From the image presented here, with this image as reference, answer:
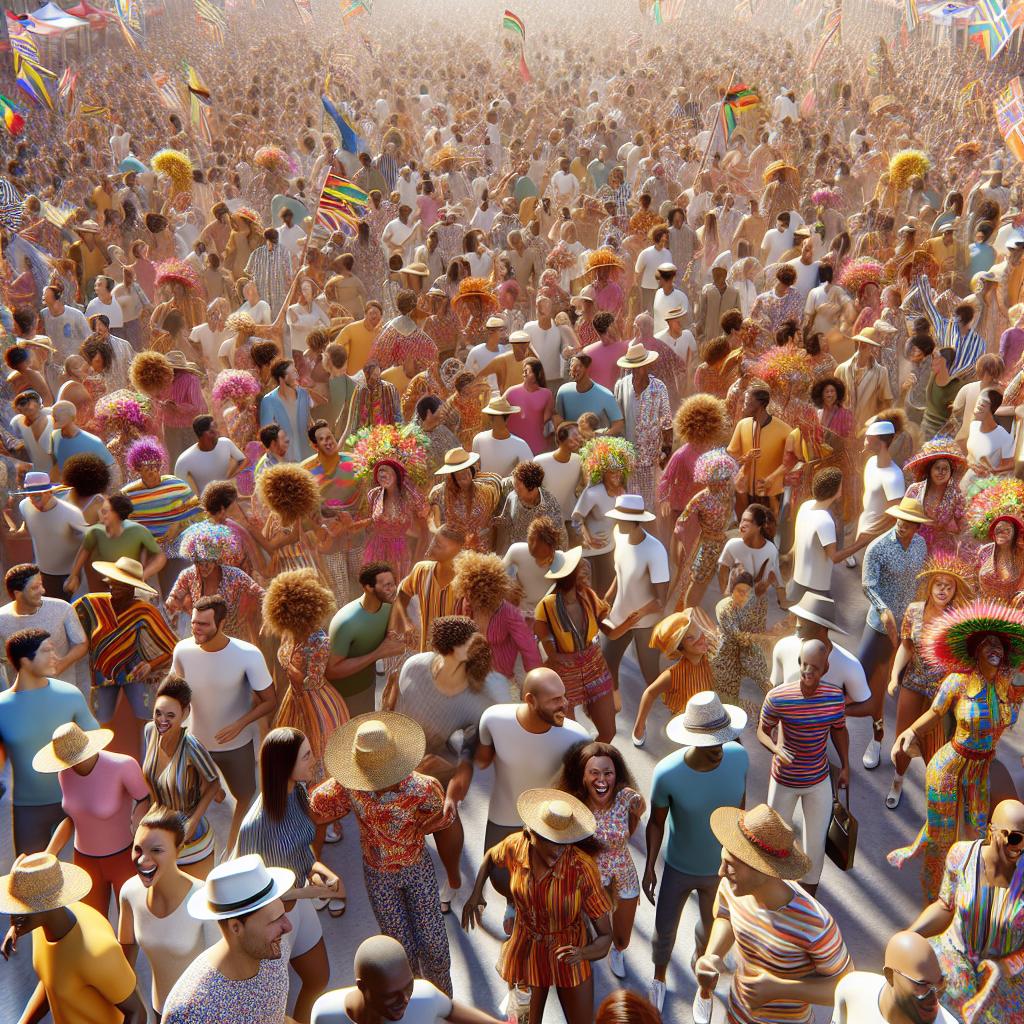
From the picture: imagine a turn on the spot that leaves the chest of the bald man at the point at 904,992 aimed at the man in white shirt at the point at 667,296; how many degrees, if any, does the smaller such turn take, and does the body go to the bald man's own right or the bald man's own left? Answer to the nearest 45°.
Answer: approximately 180°

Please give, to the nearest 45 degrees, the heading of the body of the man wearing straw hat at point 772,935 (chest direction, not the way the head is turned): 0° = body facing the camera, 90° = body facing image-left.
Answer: approximately 45°

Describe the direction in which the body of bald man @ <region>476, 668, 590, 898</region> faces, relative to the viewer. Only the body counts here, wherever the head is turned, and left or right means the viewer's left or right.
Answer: facing the viewer and to the right of the viewer

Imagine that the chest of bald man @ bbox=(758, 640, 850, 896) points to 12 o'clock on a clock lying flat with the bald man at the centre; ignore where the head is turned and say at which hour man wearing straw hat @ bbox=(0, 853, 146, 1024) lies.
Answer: The man wearing straw hat is roughly at 1 o'clock from the bald man.

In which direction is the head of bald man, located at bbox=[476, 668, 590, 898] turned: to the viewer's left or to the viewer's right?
to the viewer's right

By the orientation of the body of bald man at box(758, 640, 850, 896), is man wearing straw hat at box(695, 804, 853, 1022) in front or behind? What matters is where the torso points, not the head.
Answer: in front

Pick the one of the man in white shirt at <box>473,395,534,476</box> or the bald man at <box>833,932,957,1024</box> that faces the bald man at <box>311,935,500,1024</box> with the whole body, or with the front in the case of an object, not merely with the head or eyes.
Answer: the man in white shirt

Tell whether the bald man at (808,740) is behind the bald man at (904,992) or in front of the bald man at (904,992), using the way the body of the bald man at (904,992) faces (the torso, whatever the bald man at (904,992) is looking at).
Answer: behind

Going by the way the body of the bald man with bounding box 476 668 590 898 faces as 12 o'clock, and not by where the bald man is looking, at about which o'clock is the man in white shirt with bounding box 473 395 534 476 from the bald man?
The man in white shirt is roughly at 7 o'clock from the bald man.

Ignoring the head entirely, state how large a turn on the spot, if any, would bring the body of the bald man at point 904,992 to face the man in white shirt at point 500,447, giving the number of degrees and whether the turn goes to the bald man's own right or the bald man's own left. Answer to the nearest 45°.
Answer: approximately 180°

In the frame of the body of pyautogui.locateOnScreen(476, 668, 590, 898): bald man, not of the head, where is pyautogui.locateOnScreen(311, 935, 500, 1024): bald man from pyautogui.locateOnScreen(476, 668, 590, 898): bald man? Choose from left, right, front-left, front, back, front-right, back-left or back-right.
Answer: front-right

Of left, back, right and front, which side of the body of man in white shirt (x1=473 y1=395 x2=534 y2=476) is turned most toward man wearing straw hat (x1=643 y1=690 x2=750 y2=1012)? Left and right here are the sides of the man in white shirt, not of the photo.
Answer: front

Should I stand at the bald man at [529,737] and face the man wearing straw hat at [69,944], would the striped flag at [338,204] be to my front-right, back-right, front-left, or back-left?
back-right
